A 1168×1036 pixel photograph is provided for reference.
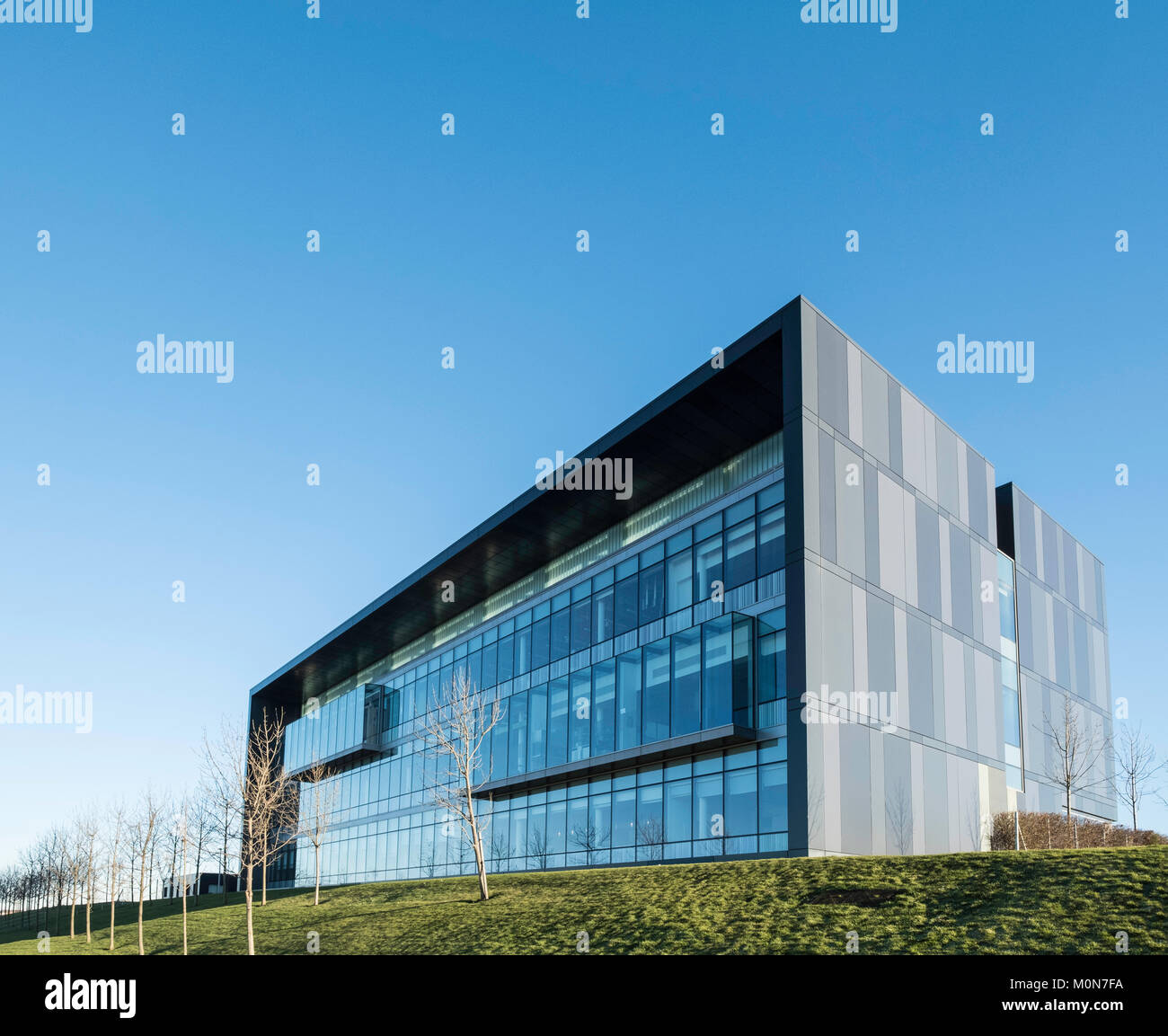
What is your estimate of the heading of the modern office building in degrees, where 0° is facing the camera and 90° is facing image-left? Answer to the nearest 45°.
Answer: approximately 45°
